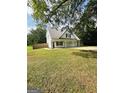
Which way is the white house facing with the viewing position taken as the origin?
facing the viewer and to the right of the viewer
